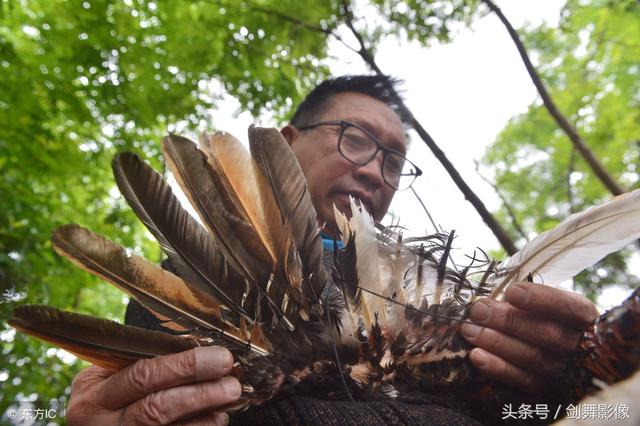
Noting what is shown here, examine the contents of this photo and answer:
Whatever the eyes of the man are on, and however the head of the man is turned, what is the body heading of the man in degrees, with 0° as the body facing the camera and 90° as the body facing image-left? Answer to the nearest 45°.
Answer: approximately 315°

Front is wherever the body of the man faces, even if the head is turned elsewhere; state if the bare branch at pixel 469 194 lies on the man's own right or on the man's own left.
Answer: on the man's own left

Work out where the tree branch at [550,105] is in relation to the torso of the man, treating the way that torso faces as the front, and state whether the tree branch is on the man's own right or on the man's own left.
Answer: on the man's own left
